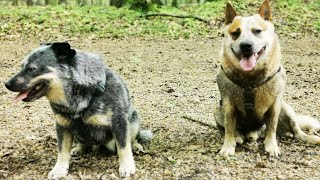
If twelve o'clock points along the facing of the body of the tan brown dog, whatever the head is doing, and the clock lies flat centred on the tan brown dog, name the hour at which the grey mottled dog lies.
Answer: The grey mottled dog is roughly at 2 o'clock from the tan brown dog.

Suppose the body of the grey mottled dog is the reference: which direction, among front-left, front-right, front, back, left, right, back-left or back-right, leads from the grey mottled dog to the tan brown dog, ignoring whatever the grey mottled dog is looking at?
back-left

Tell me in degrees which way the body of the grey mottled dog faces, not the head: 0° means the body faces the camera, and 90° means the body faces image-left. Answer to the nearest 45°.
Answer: approximately 45°

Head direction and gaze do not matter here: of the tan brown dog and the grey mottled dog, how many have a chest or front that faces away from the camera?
0

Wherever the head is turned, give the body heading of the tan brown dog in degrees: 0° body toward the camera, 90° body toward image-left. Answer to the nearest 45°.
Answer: approximately 0°
